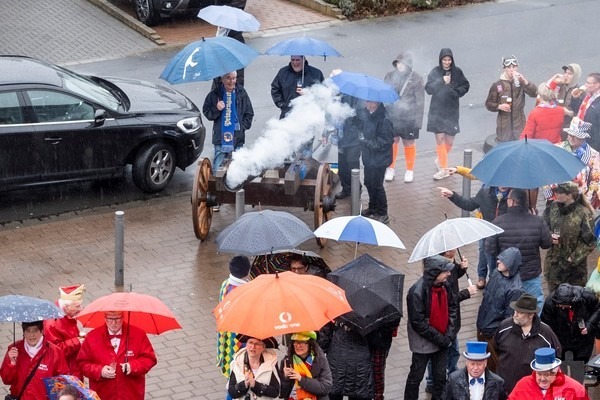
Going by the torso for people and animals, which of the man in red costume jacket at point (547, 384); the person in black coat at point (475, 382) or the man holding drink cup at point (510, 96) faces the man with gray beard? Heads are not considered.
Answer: the man holding drink cup

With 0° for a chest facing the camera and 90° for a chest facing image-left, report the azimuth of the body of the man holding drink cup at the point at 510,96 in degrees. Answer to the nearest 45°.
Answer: approximately 0°

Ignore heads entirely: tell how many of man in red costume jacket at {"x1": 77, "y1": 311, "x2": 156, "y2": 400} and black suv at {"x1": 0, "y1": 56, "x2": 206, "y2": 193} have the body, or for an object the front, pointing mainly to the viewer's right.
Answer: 1

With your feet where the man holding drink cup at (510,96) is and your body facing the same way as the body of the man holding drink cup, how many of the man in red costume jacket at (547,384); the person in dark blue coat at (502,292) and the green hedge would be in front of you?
2

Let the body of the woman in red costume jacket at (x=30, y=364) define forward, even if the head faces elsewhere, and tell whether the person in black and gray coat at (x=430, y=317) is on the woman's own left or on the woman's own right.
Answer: on the woman's own left

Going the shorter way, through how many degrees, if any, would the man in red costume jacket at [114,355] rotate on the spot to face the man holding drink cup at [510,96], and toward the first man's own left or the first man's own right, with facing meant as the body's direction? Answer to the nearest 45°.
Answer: approximately 135° to the first man's own left

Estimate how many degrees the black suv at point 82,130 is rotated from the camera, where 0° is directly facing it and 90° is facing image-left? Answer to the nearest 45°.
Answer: approximately 270°

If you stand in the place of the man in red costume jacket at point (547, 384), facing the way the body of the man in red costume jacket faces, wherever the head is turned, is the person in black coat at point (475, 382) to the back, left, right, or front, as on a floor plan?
right
